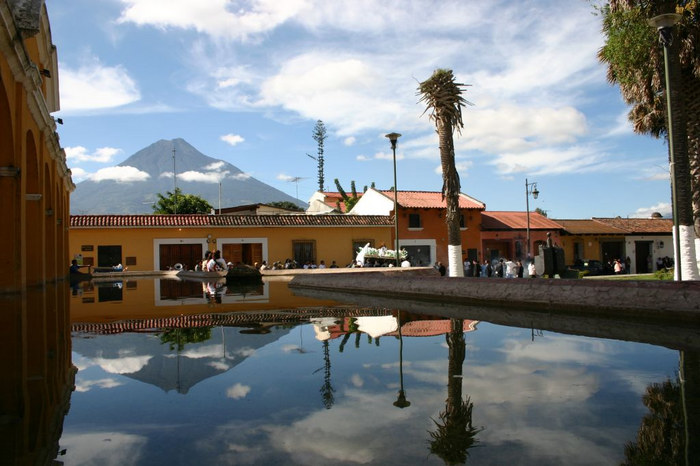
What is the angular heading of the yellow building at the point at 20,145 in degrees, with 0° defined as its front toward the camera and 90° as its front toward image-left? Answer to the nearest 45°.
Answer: approximately 270°

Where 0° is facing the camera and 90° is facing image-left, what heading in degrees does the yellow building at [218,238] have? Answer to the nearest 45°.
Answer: approximately 0°

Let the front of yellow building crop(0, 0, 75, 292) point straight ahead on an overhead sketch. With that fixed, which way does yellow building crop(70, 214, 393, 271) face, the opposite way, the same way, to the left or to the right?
to the right

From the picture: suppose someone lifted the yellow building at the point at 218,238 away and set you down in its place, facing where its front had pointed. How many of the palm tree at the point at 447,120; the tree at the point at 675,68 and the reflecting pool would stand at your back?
0

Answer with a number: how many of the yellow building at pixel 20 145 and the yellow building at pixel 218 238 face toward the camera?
1

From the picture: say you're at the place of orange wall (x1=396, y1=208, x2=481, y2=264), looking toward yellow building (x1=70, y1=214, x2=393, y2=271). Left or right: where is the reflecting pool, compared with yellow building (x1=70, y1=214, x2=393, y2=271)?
left

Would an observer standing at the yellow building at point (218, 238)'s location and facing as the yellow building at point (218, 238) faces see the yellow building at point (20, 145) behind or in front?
in front

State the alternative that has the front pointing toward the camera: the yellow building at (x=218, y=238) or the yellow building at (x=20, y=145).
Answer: the yellow building at (x=218, y=238)

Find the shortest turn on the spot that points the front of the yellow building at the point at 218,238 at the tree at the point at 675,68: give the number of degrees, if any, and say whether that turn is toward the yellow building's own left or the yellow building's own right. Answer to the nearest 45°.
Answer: approximately 45° to the yellow building's own left

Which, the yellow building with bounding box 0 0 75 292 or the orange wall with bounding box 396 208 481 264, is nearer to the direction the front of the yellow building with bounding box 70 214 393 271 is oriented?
the yellow building

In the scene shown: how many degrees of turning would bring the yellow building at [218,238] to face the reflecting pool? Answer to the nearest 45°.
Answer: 0° — it already faces it

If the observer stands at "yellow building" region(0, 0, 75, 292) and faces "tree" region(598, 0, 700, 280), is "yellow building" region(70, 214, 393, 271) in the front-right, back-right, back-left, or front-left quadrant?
front-left

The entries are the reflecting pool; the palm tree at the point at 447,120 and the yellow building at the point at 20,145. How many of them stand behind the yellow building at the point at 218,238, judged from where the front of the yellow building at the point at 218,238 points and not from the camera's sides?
0
